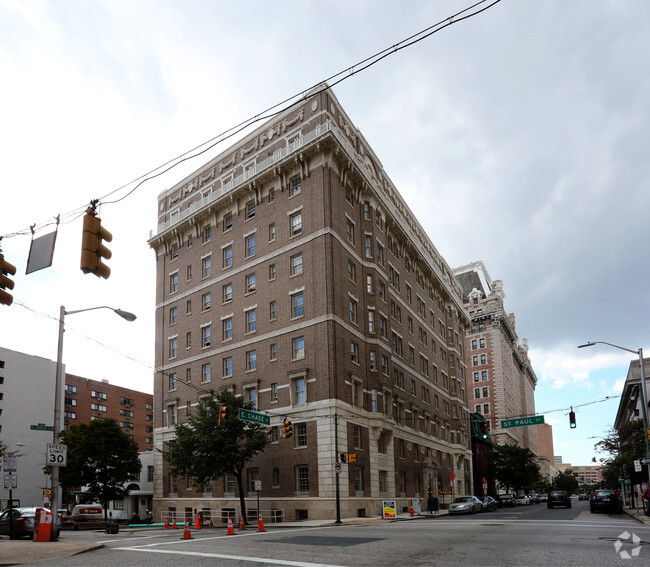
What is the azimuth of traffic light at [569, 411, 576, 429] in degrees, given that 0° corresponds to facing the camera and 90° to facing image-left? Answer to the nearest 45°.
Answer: approximately 0°

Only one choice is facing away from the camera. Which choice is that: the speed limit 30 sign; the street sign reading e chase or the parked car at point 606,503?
the parked car

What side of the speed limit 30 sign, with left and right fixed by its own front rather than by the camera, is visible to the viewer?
front

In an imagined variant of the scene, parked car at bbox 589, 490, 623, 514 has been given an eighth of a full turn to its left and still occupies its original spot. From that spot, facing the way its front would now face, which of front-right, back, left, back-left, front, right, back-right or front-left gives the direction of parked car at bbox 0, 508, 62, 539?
left

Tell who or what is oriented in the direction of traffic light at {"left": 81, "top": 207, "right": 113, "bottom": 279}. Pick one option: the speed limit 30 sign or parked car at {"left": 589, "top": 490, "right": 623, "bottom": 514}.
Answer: the speed limit 30 sign

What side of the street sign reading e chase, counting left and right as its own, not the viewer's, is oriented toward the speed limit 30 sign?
right

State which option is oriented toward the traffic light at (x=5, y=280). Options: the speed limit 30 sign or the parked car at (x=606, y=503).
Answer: the speed limit 30 sign

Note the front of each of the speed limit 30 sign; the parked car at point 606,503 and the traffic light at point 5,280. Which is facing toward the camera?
the speed limit 30 sign

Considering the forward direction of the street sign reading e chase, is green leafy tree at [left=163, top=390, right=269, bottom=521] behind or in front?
behind

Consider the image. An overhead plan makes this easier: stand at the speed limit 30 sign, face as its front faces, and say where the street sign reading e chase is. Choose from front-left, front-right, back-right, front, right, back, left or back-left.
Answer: back-left

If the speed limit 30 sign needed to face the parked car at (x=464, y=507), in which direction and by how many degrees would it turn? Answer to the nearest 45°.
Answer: approximately 135° to its left
